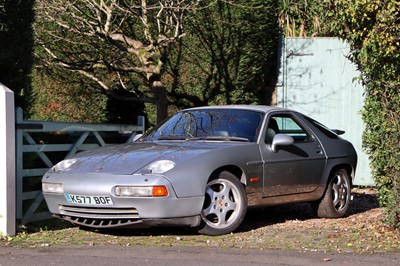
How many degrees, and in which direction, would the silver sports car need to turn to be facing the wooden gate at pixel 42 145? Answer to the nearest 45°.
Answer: approximately 90° to its right

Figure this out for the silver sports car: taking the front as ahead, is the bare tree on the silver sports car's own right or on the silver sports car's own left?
on the silver sports car's own right

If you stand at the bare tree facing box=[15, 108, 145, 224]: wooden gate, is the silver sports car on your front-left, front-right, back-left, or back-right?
front-left

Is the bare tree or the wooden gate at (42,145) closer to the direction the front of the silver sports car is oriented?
the wooden gate

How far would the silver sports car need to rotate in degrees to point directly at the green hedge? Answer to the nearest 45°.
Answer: approximately 135° to its left

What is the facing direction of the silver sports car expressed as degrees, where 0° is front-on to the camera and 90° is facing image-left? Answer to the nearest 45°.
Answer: approximately 45°

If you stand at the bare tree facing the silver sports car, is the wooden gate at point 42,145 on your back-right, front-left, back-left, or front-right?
front-right

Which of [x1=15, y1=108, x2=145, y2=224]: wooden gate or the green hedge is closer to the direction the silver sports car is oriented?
the wooden gate

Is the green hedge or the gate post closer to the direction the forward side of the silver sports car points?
the gate post

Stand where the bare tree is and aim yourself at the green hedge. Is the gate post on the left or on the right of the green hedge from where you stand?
right
